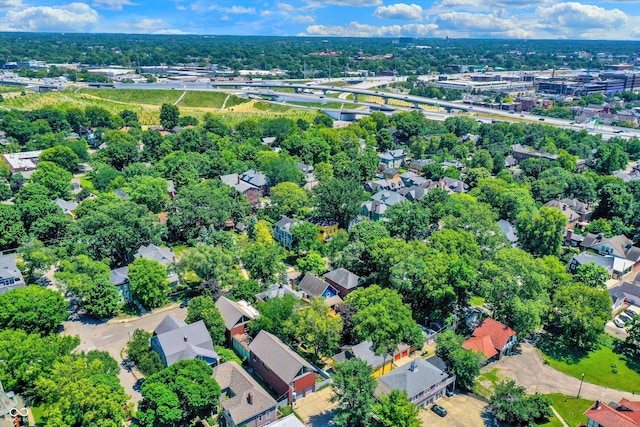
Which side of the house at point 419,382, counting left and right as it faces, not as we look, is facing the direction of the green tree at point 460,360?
left

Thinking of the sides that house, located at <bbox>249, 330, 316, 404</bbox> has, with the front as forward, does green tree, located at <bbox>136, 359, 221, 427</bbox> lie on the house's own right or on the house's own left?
on the house's own right

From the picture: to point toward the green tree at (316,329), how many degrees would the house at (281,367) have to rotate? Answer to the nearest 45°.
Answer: approximately 90° to its left

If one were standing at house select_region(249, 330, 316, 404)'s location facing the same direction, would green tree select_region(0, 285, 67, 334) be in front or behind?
behind

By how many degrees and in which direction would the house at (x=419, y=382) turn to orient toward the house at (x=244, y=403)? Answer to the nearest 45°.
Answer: approximately 90° to its right

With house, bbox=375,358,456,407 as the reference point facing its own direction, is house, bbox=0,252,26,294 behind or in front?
behind

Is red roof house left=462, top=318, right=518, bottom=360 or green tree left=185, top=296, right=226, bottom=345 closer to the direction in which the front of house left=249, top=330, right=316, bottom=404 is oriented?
the red roof house

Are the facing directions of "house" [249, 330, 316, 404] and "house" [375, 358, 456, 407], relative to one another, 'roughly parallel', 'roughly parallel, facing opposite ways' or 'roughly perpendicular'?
roughly parallel

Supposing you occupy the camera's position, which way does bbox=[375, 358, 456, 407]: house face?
facing the viewer and to the right of the viewer

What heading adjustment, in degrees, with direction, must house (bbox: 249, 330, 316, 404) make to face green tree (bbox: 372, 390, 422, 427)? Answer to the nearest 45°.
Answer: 0° — it already faces it

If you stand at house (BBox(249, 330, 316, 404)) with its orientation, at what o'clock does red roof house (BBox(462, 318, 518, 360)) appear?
The red roof house is roughly at 10 o'clock from the house.

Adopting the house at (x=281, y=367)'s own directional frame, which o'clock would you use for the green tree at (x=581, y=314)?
The green tree is roughly at 10 o'clock from the house.

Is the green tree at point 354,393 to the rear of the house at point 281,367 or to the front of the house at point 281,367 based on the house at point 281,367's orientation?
to the front

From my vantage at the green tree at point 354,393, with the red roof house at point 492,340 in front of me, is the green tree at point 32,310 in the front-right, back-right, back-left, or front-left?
back-left
